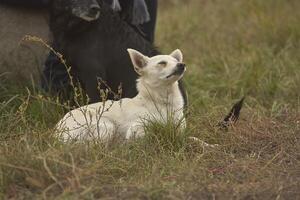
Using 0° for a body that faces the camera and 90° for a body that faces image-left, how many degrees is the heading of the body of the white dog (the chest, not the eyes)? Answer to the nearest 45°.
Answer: approximately 315°
